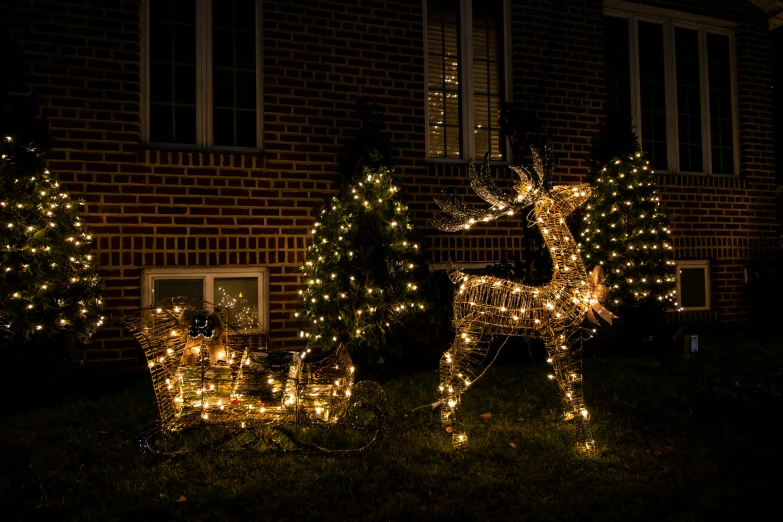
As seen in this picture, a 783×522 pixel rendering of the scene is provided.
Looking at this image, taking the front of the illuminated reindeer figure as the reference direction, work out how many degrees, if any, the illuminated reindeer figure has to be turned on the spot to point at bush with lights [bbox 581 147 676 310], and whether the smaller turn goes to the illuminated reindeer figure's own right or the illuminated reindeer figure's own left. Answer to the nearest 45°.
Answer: approximately 90° to the illuminated reindeer figure's own left

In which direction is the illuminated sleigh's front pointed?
to the viewer's right

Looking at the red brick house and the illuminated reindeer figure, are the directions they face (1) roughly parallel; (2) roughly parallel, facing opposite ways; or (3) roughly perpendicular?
roughly perpendicular

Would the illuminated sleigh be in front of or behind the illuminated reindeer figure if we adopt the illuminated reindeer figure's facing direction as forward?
behind

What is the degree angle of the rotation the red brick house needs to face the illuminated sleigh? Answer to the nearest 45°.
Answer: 0° — it already faces it

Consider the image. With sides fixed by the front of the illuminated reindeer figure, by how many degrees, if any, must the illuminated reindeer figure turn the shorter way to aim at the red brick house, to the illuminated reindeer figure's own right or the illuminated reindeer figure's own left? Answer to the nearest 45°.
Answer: approximately 135° to the illuminated reindeer figure's own left

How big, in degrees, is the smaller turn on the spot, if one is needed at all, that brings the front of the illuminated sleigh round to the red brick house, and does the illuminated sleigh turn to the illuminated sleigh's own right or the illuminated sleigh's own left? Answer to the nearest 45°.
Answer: approximately 90° to the illuminated sleigh's own left

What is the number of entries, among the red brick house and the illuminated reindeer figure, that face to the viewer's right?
1

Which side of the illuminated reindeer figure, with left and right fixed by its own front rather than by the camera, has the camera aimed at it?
right

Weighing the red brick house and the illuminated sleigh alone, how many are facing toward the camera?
1

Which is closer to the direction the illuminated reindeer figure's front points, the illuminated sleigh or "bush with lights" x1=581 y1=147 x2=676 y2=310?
the bush with lights

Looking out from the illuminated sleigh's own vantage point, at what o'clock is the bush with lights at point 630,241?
The bush with lights is roughly at 11 o'clock from the illuminated sleigh.

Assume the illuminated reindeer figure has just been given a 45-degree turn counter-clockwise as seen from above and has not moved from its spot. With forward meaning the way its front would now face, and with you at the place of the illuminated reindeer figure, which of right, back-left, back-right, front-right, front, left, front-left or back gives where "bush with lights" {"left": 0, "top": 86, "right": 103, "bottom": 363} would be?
back-left

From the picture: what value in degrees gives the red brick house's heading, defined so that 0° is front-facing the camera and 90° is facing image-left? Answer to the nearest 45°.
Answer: approximately 0°

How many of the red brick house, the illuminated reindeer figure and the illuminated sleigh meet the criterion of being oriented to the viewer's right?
2
